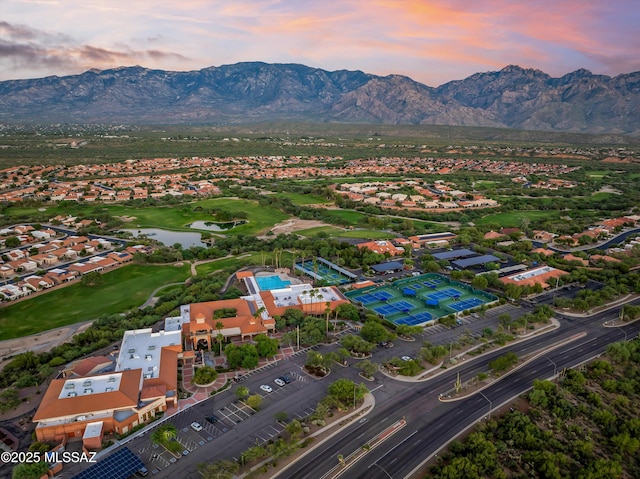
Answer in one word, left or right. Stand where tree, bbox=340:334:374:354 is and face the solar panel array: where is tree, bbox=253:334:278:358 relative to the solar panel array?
right

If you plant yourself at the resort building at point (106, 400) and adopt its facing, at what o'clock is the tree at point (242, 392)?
The tree is roughly at 11 o'clock from the resort building.

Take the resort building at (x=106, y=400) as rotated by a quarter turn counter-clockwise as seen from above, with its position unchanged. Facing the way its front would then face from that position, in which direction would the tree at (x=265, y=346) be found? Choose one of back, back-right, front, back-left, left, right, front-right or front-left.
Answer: front-right

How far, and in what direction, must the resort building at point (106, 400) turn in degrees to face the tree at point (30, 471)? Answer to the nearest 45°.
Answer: approximately 90° to its right

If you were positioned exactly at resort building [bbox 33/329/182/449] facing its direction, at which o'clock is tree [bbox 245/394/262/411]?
The tree is roughly at 11 o'clock from the resort building.

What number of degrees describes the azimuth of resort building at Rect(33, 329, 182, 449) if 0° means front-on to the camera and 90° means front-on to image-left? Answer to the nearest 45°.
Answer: approximately 315°

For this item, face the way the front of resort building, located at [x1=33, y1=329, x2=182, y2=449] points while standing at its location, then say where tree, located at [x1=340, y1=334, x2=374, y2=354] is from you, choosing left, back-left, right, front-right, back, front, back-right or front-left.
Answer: front-left

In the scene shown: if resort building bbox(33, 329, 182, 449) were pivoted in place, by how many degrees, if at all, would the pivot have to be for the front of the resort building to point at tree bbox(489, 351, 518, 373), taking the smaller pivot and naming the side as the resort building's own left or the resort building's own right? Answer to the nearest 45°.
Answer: approximately 45° to the resort building's own left

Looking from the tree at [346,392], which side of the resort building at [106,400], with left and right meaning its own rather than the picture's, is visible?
front

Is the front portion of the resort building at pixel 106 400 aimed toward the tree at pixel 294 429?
yes

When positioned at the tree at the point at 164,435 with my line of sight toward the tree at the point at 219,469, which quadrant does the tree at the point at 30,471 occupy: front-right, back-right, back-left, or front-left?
back-right

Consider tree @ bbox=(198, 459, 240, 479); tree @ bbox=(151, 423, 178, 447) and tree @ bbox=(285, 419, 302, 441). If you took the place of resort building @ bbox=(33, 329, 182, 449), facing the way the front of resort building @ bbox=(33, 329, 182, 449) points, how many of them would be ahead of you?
3

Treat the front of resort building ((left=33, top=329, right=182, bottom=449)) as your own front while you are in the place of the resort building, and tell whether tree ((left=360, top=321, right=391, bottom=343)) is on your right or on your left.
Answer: on your left
